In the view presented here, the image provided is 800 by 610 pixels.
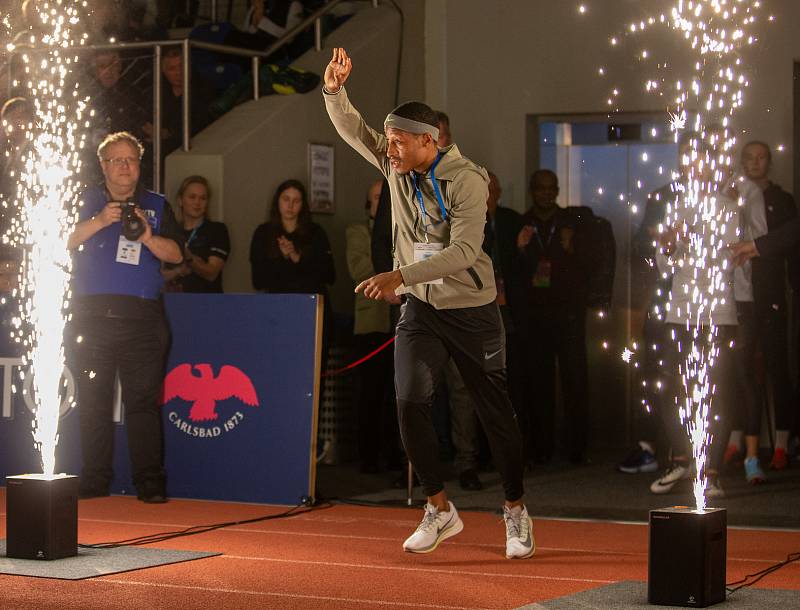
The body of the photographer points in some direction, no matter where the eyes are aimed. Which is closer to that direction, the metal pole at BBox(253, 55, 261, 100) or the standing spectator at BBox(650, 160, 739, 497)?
the standing spectator

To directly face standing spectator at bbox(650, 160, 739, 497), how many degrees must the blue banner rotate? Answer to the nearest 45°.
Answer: approximately 90° to its left

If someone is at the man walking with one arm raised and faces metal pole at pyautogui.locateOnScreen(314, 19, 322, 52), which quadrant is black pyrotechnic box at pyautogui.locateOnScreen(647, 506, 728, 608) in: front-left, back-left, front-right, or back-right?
back-right

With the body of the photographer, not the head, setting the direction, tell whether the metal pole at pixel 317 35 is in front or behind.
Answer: behind

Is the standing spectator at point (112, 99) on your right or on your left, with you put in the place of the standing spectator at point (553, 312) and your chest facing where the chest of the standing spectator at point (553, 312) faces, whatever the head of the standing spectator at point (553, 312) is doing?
on your right

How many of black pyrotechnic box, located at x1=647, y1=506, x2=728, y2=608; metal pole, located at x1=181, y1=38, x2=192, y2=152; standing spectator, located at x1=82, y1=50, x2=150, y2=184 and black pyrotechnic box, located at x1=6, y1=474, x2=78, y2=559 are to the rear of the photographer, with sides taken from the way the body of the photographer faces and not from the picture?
2

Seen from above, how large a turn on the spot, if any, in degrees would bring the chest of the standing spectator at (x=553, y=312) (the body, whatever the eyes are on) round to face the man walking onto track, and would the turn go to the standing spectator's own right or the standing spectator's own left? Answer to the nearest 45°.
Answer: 0° — they already face them

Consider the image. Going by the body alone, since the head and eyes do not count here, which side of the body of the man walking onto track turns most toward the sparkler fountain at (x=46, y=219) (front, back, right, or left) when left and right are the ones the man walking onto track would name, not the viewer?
right

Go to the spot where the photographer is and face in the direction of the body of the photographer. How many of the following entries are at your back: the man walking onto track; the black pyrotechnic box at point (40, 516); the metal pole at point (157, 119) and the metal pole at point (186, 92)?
2

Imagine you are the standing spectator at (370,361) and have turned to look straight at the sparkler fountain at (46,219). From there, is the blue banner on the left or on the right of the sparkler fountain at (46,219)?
left
